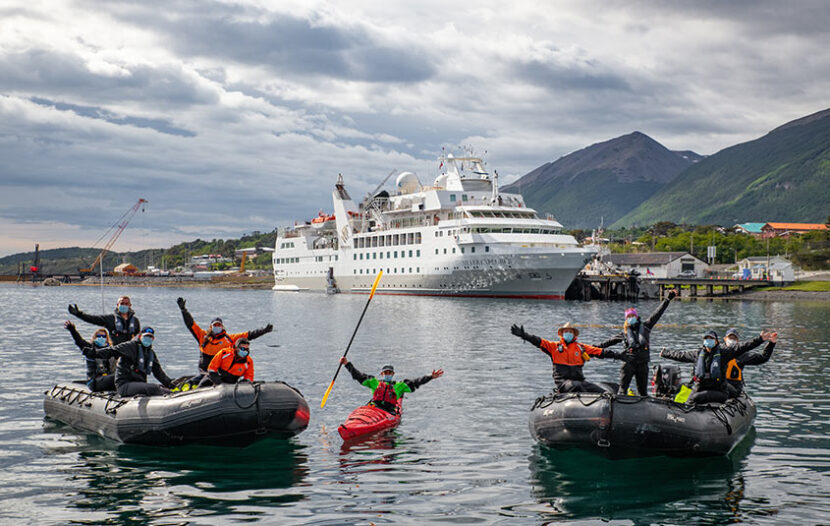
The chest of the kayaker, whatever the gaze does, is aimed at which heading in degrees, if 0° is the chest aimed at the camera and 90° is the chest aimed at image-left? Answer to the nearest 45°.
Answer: approximately 0°

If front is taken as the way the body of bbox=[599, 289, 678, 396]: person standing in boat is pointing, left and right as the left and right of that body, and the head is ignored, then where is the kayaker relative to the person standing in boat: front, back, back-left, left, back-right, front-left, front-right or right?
right

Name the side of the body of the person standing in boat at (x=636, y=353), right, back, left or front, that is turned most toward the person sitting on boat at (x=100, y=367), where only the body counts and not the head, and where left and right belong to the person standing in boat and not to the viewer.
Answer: right

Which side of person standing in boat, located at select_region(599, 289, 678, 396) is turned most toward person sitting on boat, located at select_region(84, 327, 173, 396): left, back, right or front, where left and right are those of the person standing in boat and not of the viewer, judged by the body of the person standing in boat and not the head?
right

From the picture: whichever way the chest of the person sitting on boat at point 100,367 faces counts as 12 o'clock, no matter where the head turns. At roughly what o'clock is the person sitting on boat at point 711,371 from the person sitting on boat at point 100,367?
the person sitting on boat at point 711,371 is roughly at 10 o'clock from the person sitting on boat at point 100,367.

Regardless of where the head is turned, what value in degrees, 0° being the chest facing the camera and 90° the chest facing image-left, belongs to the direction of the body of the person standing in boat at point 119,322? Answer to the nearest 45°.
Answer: approximately 0°

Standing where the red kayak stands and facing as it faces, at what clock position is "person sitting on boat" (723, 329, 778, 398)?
The person sitting on boat is roughly at 8 o'clock from the red kayak.

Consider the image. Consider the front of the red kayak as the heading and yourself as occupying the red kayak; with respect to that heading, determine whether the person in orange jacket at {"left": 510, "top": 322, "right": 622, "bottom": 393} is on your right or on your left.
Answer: on your left

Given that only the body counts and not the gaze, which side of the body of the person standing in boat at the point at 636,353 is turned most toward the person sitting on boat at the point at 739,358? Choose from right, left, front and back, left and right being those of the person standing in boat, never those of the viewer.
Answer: left

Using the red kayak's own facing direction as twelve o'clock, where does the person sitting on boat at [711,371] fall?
The person sitting on boat is roughly at 8 o'clock from the red kayak.

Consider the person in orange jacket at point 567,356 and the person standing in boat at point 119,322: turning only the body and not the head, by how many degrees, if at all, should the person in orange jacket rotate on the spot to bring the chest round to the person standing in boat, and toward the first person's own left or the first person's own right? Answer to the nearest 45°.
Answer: approximately 90° to the first person's own right
